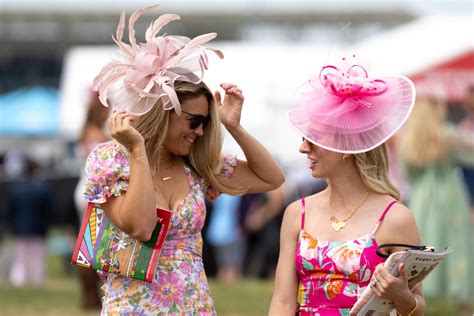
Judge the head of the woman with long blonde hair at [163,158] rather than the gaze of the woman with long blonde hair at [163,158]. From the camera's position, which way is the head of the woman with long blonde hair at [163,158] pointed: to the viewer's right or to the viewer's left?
to the viewer's right

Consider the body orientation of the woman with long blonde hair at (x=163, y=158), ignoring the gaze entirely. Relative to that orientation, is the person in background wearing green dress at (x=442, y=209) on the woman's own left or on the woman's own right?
on the woman's own left

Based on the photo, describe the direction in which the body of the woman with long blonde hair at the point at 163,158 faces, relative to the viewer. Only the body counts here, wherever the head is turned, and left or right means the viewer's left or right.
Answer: facing the viewer and to the right of the viewer

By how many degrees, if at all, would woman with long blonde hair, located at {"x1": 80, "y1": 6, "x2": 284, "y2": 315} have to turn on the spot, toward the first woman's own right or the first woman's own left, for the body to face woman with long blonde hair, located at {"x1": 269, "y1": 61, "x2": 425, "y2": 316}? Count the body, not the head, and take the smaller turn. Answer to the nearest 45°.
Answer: approximately 45° to the first woman's own left

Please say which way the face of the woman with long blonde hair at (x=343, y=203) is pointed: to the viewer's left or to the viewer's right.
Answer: to the viewer's left

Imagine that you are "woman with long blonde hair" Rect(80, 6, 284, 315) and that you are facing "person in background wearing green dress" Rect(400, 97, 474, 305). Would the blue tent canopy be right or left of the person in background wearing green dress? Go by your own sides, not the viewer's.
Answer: left

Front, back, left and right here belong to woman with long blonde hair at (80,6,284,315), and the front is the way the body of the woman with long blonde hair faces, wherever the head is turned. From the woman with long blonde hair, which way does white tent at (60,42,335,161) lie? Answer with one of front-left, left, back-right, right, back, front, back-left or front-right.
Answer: back-left
